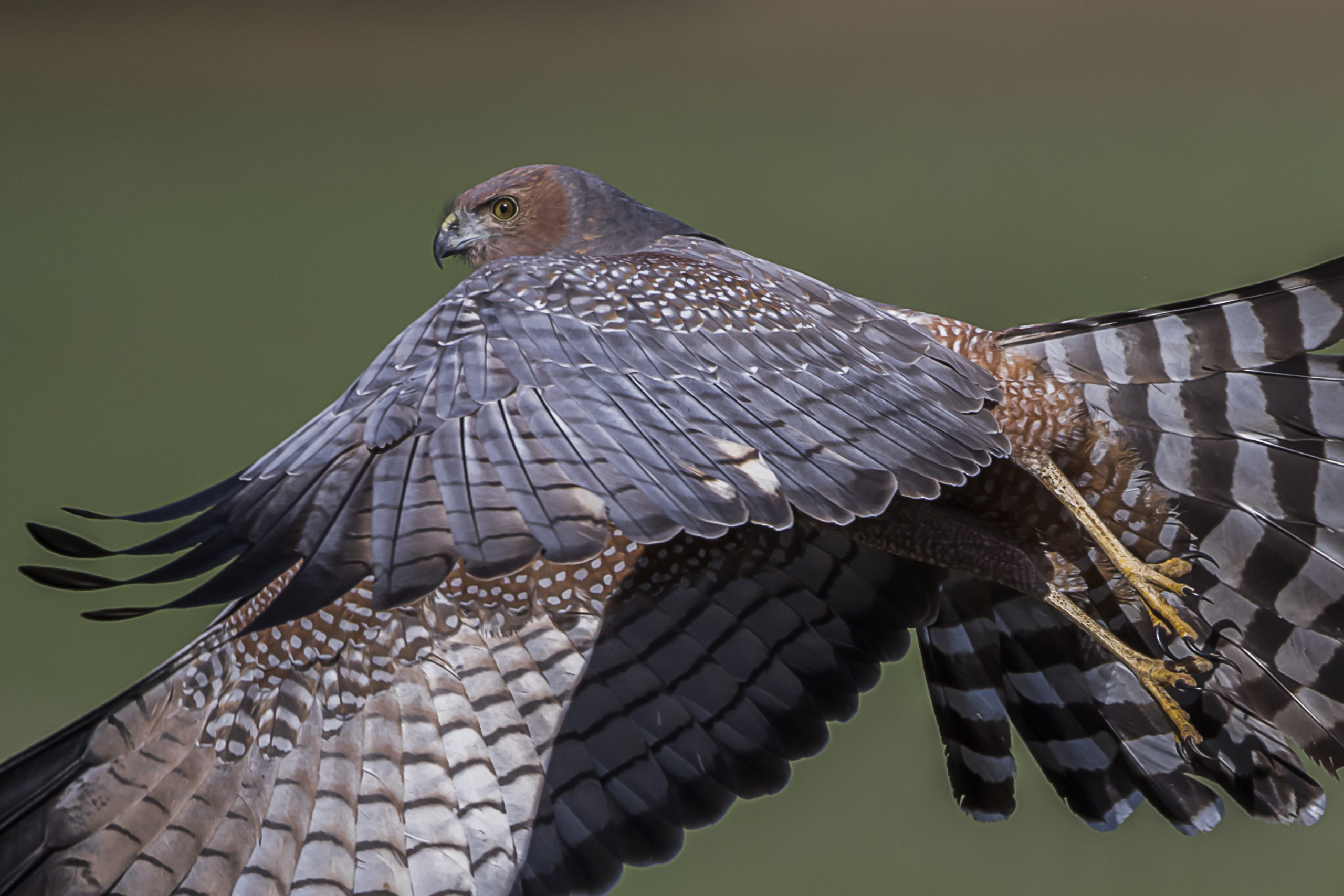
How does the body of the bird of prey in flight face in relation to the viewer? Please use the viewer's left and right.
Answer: facing to the left of the viewer
